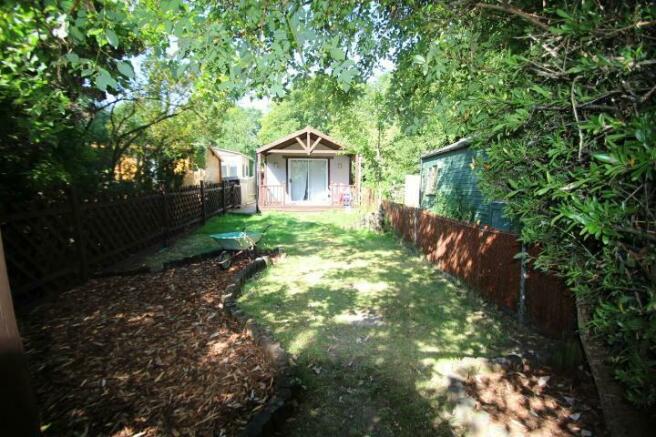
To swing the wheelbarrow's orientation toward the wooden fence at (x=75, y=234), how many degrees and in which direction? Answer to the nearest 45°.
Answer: approximately 45° to its right

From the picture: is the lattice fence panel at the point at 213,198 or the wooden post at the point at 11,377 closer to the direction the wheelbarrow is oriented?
the wooden post

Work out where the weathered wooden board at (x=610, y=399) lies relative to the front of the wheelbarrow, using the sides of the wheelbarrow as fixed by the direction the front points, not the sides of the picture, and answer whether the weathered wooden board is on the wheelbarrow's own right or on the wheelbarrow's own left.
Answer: on the wheelbarrow's own left

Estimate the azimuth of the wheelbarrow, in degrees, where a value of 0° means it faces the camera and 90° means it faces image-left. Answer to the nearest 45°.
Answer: approximately 45°

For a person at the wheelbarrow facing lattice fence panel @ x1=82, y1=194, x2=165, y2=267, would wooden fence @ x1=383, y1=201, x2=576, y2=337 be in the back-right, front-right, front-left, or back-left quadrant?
back-left

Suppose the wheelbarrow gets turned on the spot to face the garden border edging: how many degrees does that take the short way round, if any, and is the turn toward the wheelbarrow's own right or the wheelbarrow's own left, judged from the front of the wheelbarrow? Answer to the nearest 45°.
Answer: approximately 45° to the wheelbarrow's own left

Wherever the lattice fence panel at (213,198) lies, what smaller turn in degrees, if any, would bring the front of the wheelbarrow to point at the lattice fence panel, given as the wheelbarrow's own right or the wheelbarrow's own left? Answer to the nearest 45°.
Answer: approximately 135° to the wheelbarrow's own right

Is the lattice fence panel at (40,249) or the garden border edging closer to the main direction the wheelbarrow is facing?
the lattice fence panel

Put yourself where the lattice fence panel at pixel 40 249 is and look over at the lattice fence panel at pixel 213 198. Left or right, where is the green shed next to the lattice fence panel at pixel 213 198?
right

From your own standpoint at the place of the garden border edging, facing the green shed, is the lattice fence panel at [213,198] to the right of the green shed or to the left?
left

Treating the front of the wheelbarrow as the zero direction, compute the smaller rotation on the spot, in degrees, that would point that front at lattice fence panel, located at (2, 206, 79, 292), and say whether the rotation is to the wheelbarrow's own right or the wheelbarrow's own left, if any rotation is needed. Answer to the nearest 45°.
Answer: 0° — it already faces it
